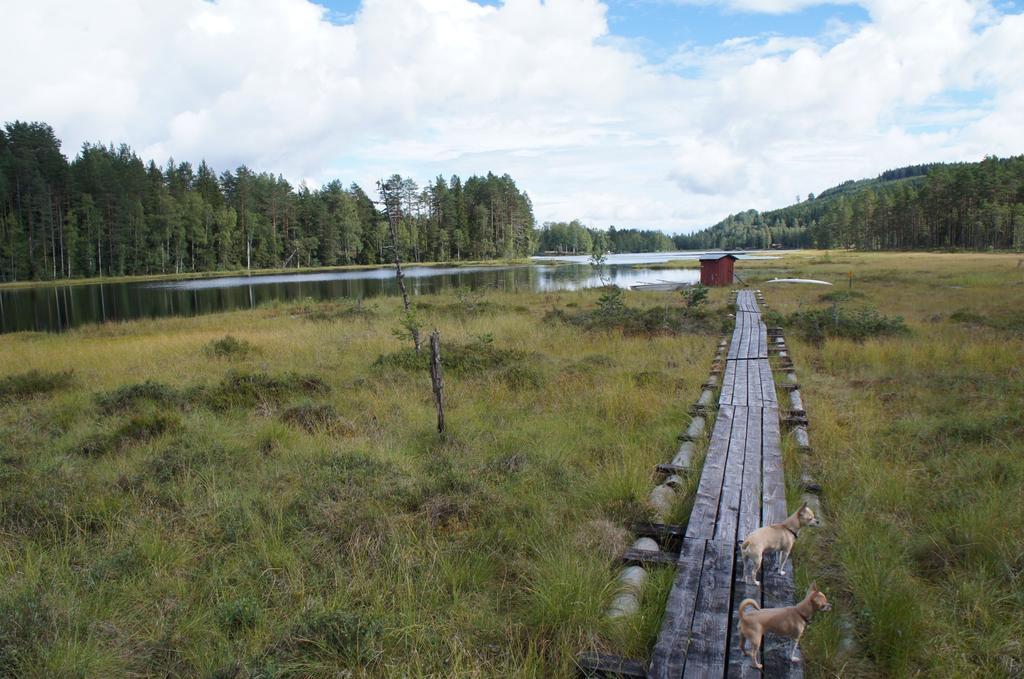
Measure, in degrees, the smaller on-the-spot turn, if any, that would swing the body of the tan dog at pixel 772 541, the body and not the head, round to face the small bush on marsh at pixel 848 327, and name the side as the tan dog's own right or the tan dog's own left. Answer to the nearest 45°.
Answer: approximately 45° to the tan dog's own left

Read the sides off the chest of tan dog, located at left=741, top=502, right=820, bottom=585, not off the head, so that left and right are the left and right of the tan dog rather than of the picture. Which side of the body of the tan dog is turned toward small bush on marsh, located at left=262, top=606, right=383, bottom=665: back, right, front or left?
back

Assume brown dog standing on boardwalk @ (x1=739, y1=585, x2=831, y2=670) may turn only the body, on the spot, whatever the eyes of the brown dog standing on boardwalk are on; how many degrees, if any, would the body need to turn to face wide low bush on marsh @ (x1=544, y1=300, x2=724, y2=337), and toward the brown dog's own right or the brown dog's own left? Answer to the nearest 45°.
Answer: approximately 90° to the brown dog's own left

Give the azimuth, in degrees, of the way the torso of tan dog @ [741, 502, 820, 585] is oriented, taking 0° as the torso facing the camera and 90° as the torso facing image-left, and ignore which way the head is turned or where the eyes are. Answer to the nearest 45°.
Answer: approximately 225°

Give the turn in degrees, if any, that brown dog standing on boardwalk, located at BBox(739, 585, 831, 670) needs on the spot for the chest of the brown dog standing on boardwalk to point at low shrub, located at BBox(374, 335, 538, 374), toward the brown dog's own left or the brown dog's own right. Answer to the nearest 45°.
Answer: approximately 135° to the brown dog's own left

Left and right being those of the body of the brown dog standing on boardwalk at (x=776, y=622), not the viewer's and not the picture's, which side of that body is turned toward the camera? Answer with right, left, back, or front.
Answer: right

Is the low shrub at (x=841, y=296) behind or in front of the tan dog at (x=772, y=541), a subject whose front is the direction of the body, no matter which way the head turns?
in front

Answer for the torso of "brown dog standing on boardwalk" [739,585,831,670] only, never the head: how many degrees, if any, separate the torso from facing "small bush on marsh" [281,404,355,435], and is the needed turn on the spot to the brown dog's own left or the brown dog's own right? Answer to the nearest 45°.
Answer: approximately 135° to the brown dog's own left
